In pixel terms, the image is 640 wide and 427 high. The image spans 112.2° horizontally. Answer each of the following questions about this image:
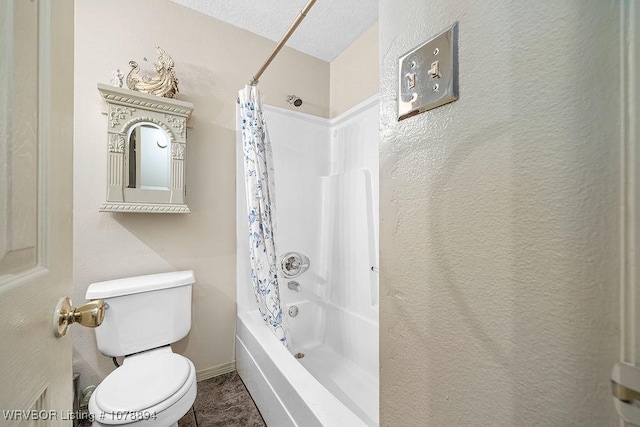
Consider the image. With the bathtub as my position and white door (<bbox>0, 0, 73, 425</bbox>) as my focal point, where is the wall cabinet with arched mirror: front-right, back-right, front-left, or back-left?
front-right

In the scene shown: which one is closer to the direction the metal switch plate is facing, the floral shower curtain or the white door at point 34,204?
the white door

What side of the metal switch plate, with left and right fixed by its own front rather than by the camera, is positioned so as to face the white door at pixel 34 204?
front

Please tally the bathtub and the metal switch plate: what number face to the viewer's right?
0

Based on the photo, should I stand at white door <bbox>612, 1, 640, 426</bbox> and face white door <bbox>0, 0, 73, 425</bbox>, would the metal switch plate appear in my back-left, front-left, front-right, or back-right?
front-right

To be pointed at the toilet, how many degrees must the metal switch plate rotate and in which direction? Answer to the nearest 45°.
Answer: approximately 45° to its right

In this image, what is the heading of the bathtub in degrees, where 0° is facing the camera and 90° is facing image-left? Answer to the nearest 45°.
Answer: approximately 45°

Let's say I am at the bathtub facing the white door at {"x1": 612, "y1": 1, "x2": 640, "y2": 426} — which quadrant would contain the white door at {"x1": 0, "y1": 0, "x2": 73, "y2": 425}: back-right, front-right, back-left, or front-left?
front-right

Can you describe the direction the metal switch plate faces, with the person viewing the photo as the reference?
facing the viewer and to the left of the viewer

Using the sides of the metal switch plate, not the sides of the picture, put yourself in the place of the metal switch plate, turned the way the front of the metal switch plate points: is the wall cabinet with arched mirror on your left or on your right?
on your right
